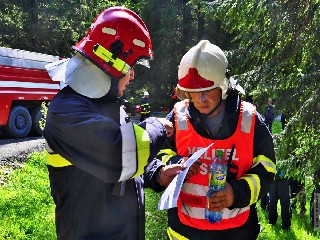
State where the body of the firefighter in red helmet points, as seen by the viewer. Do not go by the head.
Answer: to the viewer's right

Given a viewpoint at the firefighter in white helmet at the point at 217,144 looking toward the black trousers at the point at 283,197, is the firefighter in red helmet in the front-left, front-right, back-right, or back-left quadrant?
back-left

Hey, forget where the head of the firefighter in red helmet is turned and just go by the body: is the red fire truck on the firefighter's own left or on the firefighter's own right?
on the firefighter's own left

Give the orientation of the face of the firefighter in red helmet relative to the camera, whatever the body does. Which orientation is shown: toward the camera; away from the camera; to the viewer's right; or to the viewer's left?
to the viewer's right

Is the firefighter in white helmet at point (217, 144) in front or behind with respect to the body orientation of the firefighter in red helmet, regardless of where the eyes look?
in front
